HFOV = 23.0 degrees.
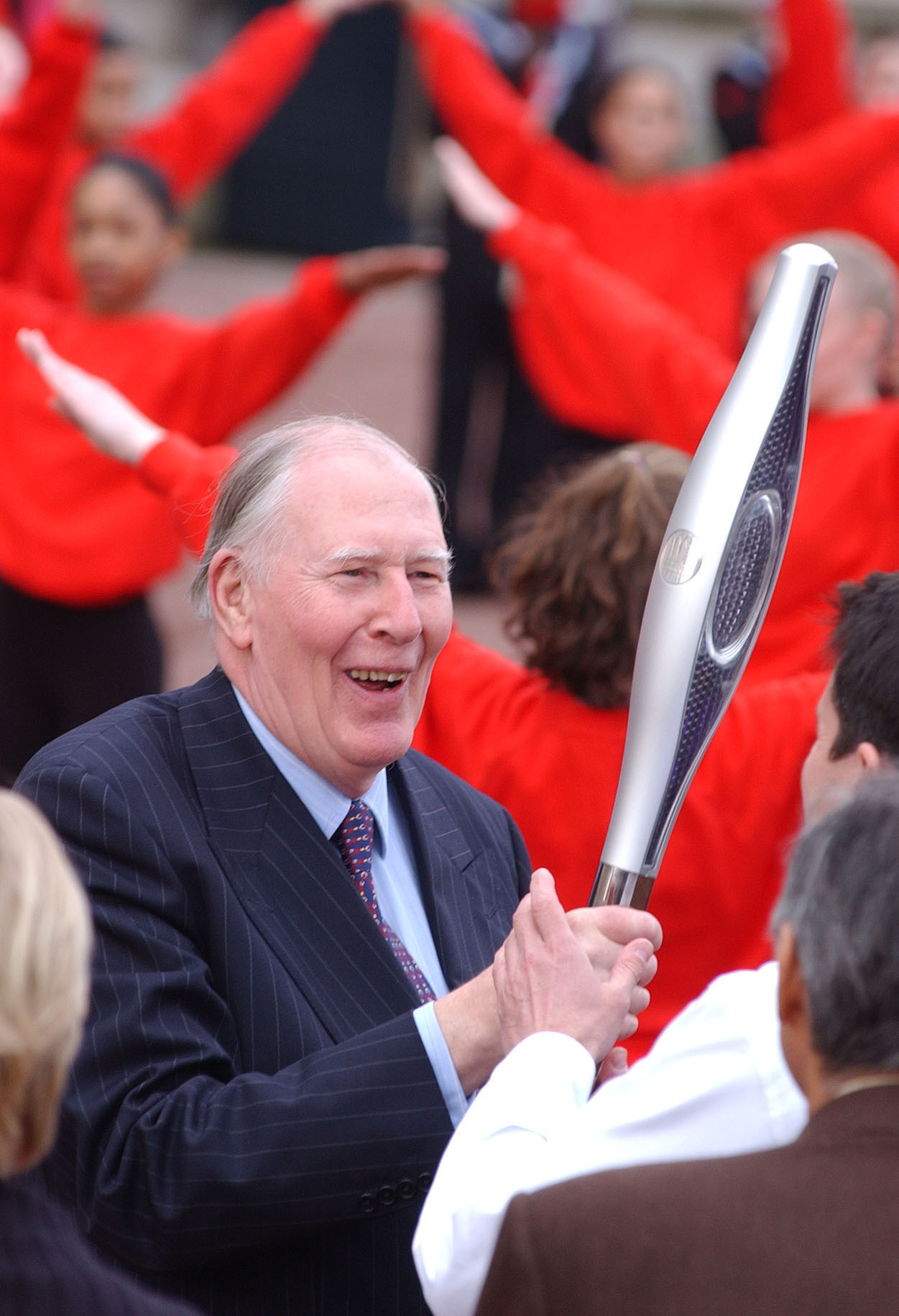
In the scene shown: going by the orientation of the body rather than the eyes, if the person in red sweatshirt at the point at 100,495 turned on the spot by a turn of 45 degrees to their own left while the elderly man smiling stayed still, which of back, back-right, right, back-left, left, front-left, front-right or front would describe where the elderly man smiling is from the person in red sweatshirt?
front-right

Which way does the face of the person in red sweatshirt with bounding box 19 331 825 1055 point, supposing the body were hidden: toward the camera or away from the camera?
away from the camera

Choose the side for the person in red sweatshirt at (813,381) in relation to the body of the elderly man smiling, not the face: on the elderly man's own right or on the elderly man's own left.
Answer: on the elderly man's own left

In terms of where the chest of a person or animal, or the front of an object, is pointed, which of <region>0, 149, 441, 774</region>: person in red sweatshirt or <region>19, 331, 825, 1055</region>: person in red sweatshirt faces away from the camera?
<region>19, 331, 825, 1055</region>: person in red sweatshirt

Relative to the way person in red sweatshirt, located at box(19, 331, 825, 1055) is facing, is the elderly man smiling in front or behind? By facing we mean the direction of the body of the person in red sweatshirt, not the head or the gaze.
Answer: behind

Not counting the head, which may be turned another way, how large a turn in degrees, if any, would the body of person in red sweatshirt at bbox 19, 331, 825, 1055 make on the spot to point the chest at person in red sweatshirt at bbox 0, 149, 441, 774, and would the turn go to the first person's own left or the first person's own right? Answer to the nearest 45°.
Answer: approximately 45° to the first person's own left

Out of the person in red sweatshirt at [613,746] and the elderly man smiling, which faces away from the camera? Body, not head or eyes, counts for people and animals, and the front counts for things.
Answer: the person in red sweatshirt

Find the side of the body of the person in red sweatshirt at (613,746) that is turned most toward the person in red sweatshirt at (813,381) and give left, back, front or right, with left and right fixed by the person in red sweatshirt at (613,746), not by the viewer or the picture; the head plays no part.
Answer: front

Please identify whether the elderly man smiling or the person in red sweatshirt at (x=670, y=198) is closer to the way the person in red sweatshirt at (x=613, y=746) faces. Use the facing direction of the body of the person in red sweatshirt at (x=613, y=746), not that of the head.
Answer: the person in red sweatshirt

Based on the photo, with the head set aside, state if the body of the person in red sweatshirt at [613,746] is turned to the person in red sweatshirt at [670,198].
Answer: yes

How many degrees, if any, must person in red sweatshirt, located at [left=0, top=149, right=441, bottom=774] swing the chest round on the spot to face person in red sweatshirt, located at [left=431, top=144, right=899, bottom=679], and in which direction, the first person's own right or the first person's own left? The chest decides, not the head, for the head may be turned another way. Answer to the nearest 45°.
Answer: approximately 90° to the first person's own left

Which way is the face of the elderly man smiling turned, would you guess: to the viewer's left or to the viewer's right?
to the viewer's right

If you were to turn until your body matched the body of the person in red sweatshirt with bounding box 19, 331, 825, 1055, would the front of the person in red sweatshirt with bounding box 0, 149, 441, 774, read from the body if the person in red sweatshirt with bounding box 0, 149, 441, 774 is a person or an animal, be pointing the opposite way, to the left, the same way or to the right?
the opposite way

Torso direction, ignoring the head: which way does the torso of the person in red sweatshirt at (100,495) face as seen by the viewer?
toward the camera

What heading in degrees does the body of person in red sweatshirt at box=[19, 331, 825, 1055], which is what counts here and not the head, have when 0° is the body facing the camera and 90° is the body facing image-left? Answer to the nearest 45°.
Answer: approximately 180°

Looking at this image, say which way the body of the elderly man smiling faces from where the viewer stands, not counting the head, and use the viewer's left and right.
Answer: facing the viewer and to the right of the viewer
